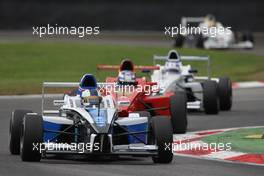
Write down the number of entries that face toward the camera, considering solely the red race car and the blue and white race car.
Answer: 2

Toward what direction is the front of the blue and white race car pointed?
toward the camera

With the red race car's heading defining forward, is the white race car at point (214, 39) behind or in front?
behind

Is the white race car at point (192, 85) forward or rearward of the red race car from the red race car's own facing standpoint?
rearward

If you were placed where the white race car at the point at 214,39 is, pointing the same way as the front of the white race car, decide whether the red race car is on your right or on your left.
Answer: on your right

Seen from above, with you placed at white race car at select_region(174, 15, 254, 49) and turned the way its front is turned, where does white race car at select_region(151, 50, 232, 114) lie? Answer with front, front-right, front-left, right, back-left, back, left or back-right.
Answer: front-right

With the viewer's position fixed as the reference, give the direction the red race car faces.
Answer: facing the viewer

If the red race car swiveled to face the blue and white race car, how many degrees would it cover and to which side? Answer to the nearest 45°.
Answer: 0° — it already faces it

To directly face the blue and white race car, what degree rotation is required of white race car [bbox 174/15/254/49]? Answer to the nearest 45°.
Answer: approximately 45° to its right
